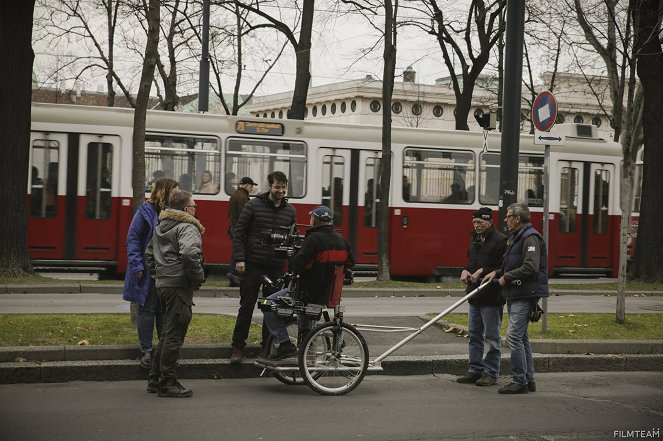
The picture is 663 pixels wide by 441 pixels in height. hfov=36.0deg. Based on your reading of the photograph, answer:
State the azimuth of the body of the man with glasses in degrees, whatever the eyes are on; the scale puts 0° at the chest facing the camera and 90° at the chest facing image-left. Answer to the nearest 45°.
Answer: approximately 90°

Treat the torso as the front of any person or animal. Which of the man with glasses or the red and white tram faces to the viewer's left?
the man with glasses

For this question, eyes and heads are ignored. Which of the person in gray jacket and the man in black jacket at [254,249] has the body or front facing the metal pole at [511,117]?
the person in gray jacket

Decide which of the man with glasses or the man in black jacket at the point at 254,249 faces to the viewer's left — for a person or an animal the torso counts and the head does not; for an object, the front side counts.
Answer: the man with glasses

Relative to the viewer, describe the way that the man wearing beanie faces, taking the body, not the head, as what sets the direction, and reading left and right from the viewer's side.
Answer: facing the viewer and to the left of the viewer

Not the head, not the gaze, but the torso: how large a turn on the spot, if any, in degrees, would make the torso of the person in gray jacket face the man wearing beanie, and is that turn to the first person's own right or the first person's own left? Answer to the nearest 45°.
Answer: approximately 45° to the first person's own right

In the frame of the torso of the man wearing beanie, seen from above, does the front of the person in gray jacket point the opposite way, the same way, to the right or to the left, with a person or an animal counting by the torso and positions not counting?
the opposite way

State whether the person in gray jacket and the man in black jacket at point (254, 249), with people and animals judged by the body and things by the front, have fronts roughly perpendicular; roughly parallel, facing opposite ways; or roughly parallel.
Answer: roughly perpendicular

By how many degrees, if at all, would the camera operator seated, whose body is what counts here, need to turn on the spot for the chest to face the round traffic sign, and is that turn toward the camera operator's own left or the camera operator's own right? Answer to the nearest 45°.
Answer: approximately 90° to the camera operator's own right

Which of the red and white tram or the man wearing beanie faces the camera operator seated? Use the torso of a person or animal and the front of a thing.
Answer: the man wearing beanie

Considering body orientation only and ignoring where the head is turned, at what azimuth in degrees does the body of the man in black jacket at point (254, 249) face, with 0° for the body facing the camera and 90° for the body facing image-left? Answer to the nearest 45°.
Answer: approximately 315°

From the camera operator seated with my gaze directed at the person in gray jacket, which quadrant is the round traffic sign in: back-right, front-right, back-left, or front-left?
back-right

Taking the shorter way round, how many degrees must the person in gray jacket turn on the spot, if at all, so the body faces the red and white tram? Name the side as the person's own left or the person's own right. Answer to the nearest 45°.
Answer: approximately 45° to the person's own left

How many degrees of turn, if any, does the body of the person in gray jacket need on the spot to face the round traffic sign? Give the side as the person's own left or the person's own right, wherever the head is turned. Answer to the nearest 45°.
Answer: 0° — they already face it

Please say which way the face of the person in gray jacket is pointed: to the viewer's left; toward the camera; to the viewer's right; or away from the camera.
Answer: to the viewer's right

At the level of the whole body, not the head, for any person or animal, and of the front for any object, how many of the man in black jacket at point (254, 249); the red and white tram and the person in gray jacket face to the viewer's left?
0

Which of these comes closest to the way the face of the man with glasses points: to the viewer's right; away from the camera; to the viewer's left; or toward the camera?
to the viewer's left
